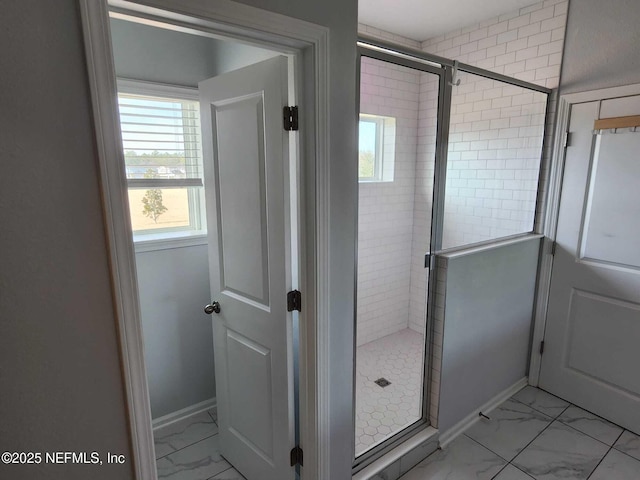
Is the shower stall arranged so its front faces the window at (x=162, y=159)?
no

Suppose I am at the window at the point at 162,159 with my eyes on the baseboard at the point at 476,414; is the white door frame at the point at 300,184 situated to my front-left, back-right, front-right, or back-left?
front-right

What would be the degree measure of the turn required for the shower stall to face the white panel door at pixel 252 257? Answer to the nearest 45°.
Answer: approximately 45° to its right

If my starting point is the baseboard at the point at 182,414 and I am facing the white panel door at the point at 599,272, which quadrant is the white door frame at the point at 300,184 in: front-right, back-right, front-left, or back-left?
front-right

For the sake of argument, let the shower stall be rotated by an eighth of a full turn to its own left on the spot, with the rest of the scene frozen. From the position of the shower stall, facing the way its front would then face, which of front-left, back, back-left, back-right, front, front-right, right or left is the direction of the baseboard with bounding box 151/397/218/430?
back-right

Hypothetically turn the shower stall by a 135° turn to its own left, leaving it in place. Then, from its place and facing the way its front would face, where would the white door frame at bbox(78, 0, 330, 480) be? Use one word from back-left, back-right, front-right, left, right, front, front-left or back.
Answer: back

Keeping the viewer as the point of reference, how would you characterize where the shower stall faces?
facing the viewer and to the right of the viewer

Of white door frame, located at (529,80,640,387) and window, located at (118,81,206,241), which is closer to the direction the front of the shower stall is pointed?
the white door frame
